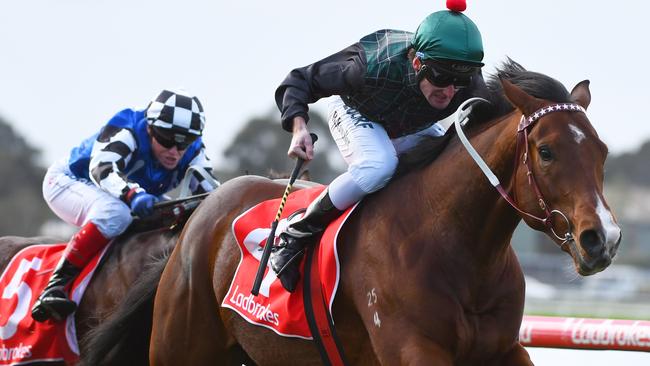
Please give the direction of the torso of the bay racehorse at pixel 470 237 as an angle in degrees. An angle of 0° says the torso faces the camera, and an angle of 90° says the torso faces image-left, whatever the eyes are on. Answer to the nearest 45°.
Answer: approximately 315°

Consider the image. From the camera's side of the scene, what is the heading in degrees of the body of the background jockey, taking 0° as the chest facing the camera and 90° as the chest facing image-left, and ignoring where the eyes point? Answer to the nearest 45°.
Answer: approximately 315°

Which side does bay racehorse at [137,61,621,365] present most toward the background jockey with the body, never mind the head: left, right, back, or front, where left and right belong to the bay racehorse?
back

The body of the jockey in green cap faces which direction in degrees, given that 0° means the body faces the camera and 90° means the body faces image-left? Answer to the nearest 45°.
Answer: approximately 315°

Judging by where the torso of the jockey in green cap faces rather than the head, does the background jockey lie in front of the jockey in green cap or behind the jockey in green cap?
behind

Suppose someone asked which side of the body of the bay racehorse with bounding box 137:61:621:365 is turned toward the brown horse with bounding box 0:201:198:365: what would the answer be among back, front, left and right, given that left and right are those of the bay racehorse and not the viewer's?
back
